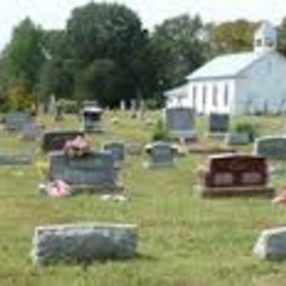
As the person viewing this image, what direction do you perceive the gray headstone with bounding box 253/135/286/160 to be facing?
facing the viewer

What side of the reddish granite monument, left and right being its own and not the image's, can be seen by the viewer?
front

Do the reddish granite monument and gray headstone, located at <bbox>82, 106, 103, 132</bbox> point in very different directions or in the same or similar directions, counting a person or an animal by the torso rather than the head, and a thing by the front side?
same or similar directions

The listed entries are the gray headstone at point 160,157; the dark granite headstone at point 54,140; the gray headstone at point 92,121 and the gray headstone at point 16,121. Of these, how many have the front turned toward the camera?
4

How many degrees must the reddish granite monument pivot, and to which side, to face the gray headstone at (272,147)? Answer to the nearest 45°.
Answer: approximately 180°

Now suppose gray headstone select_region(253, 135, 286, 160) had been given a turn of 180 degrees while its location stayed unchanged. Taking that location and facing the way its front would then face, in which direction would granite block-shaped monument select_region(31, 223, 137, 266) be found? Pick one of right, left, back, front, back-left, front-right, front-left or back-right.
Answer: back

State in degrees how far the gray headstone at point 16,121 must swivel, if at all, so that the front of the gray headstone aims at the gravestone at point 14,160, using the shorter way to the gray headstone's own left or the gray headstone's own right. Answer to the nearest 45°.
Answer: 0° — it already faces it

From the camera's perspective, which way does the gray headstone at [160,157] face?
toward the camera

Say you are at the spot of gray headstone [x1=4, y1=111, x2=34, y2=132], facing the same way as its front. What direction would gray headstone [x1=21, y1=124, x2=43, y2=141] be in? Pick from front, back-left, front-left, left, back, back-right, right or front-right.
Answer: front

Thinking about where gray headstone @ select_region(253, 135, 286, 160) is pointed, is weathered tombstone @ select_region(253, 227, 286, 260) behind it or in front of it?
in front
